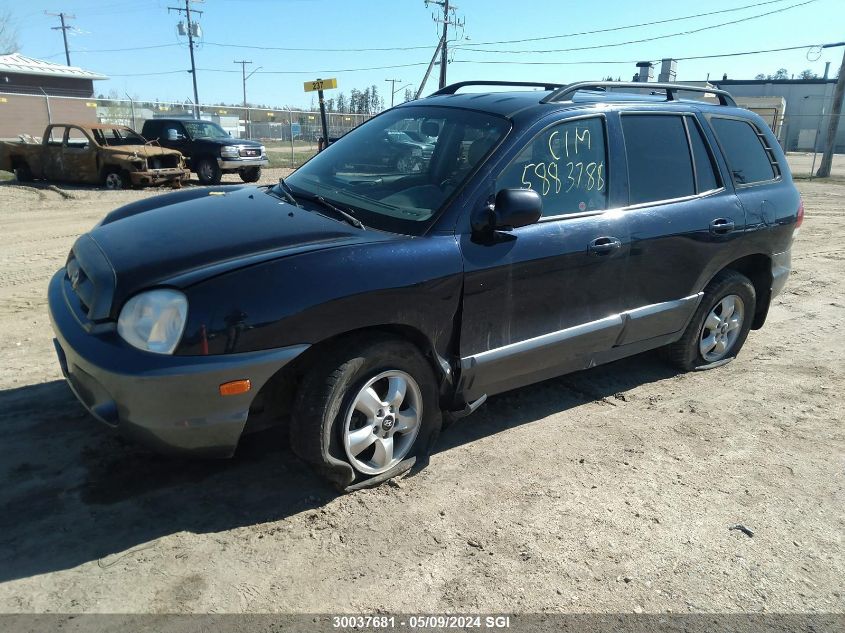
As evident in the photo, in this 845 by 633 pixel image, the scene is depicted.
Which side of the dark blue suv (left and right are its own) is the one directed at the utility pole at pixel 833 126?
back

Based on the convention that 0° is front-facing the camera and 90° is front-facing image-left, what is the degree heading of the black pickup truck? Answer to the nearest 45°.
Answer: approximately 315°

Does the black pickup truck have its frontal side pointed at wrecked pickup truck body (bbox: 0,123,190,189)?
no

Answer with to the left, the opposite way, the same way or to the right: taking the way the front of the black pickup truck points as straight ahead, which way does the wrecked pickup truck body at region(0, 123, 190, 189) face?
the same way

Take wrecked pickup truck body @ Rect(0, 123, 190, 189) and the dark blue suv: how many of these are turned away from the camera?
0

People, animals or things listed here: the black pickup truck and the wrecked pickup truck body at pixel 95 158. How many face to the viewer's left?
0

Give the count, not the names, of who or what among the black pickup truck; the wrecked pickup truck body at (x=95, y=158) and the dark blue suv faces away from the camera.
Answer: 0

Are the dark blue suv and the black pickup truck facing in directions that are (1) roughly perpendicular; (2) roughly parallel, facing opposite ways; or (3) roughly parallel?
roughly perpendicular

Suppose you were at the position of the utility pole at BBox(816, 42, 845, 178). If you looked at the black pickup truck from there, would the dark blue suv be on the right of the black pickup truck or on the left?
left

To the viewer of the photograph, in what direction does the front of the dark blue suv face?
facing the viewer and to the left of the viewer

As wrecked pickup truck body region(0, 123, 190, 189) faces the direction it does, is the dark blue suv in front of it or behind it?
in front

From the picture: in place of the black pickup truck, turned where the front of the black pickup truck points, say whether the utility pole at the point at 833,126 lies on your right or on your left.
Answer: on your left

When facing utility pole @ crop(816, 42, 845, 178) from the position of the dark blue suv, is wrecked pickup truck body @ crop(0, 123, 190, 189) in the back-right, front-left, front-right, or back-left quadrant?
front-left

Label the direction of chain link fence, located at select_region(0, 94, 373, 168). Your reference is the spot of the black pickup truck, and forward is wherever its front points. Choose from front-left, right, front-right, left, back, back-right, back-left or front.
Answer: back-left

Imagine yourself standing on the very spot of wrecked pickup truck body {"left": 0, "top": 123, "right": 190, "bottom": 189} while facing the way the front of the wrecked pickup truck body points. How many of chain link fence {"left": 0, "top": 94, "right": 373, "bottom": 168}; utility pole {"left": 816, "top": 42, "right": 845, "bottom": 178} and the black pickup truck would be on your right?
0

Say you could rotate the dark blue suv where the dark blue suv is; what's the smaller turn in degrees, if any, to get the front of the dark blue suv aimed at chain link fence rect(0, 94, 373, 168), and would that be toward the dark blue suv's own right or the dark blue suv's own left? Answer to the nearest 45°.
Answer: approximately 90° to the dark blue suv's own right

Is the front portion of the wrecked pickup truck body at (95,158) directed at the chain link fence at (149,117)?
no

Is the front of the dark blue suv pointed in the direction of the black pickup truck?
no

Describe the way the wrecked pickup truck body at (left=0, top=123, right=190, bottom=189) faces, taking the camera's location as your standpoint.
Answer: facing the viewer and to the right of the viewer
